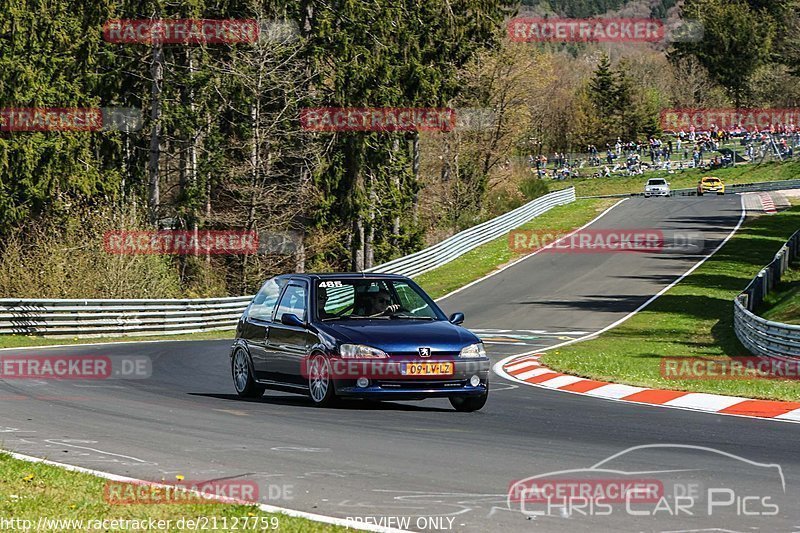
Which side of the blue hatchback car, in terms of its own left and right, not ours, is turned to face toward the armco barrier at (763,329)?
left

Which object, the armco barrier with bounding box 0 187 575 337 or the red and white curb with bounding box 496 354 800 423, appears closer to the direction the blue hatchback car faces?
the red and white curb

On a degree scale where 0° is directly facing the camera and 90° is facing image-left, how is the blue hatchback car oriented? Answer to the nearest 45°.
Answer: approximately 315°

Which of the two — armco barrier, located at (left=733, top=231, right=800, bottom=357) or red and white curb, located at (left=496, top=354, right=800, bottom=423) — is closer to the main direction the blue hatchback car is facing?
the red and white curb

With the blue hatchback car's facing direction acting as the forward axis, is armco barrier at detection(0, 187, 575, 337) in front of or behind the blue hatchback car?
behind

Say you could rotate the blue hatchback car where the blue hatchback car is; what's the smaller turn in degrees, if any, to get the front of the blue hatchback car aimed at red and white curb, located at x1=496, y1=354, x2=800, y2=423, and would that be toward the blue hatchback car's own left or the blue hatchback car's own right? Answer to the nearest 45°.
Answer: approximately 45° to the blue hatchback car's own left
